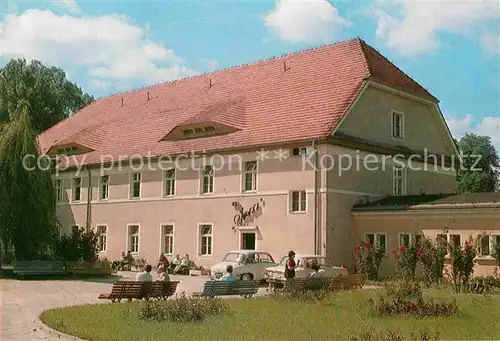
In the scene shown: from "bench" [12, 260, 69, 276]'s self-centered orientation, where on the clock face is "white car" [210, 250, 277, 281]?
The white car is roughly at 10 o'clock from the bench.

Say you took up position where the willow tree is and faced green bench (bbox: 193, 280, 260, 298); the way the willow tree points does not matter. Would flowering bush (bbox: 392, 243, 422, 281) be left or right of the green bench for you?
left

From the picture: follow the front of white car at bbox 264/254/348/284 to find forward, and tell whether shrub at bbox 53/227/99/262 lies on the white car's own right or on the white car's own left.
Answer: on the white car's own right

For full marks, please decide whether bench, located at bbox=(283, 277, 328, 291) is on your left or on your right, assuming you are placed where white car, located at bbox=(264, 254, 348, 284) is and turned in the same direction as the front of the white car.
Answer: on your left

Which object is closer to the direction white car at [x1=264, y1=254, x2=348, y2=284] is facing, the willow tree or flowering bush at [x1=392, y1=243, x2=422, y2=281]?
the willow tree

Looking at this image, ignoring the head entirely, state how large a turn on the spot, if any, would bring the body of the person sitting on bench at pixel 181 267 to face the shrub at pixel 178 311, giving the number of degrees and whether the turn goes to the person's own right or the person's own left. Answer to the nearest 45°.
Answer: approximately 45° to the person's own left

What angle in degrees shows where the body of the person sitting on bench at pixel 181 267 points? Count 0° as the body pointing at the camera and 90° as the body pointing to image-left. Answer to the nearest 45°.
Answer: approximately 45°

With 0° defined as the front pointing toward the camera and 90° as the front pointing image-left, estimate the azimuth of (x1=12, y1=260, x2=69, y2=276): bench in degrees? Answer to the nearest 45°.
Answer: approximately 0°

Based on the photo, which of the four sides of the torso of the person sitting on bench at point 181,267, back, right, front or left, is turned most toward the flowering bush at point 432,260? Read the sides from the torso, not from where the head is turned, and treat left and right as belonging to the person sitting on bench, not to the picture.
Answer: left

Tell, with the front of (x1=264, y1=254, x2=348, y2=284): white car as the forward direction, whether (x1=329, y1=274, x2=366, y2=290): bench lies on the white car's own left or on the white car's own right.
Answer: on the white car's own left

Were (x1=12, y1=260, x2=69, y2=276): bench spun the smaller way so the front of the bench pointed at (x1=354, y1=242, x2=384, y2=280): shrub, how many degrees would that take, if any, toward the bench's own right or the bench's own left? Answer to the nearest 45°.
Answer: approximately 90° to the bench's own left

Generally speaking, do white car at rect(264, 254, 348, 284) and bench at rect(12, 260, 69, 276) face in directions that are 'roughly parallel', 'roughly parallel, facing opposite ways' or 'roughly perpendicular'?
roughly perpendicular
